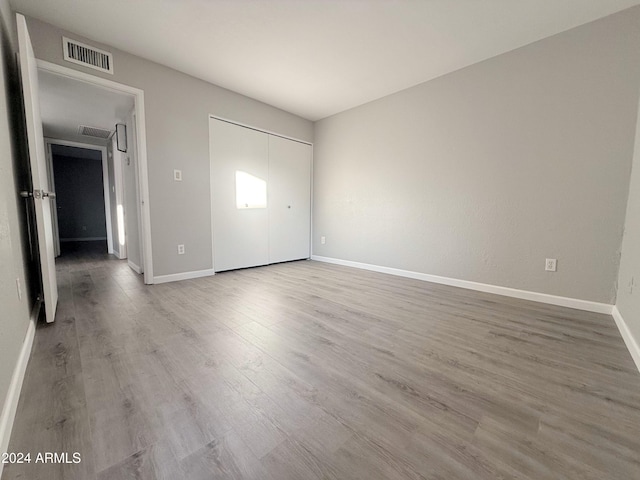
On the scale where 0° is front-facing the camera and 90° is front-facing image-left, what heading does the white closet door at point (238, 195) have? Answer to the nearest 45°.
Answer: approximately 315°

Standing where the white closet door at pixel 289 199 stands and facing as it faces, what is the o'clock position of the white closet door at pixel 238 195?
the white closet door at pixel 238 195 is roughly at 3 o'clock from the white closet door at pixel 289 199.

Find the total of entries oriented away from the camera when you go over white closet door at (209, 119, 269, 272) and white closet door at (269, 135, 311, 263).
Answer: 0

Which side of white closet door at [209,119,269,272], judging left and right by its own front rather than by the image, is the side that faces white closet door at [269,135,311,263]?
left
